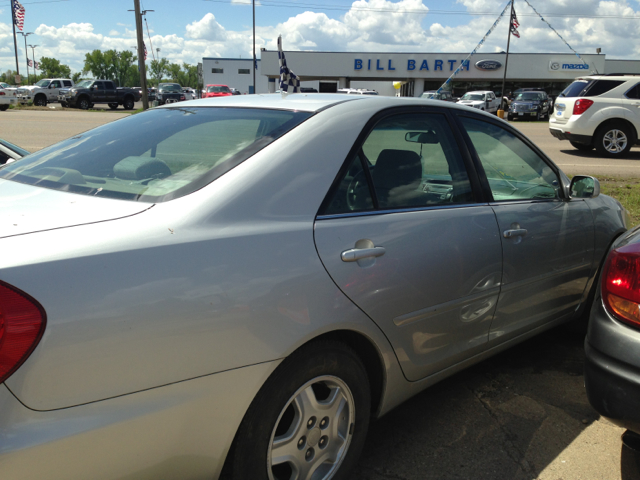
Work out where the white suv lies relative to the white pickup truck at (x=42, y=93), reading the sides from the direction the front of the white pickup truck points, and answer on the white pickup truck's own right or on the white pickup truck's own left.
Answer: on the white pickup truck's own left

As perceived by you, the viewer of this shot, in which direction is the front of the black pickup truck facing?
facing the viewer and to the left of the viewer

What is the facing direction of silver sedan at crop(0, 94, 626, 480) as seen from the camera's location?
facing away from the viewer and to the right of the viewer

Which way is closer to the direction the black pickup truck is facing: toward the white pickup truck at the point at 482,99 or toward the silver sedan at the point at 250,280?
the silver sedan

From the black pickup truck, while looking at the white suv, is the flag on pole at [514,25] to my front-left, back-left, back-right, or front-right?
front-left

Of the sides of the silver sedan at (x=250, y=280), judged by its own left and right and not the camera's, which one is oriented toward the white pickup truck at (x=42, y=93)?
left

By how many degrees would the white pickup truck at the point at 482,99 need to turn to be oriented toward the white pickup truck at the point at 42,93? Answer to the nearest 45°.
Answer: approximately 45° to its right

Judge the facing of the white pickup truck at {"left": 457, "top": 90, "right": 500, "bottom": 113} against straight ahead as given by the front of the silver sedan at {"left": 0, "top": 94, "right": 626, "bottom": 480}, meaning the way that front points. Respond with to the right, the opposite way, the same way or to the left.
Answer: the opposite way

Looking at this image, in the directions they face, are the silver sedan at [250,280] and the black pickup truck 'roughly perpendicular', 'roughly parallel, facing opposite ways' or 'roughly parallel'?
roughly parallel, facing opposite ways

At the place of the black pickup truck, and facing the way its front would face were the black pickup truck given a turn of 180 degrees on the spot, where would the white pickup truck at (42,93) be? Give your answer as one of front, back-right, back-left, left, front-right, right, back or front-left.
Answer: left

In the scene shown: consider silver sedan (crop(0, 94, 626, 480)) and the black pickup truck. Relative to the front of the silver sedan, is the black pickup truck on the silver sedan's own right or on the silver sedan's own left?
on the silver sedan's own left

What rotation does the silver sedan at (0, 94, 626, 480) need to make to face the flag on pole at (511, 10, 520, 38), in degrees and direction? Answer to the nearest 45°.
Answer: approximately 45° to its left

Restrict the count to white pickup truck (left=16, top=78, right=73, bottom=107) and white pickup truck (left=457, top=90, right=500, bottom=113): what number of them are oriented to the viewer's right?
0
